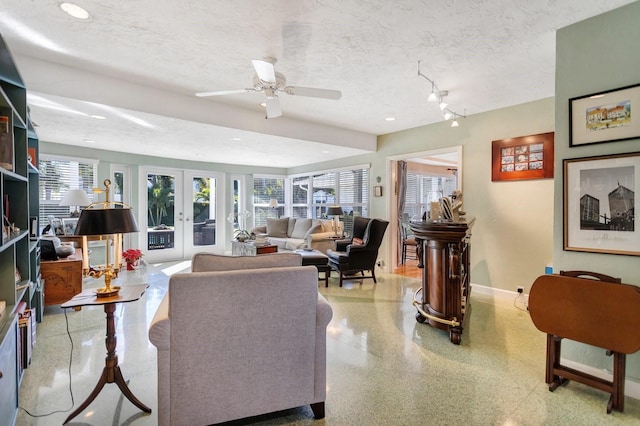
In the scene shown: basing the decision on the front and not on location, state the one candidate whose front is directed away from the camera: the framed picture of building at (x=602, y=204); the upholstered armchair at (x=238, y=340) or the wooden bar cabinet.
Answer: the upholstered armchair

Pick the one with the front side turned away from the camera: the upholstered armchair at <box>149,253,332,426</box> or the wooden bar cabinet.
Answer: the upholstered armchair

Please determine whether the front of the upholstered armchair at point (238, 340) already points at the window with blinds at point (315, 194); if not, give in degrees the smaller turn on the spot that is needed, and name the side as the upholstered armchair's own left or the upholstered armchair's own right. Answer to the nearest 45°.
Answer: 0° — it already faces it

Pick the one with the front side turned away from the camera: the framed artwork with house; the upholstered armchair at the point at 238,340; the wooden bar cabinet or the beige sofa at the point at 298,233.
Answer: the upholstered armchair

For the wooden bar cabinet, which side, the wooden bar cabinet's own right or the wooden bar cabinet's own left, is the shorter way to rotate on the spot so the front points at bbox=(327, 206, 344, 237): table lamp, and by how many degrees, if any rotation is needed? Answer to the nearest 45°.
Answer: approximately 90° to the wooden bar cabinet's own right

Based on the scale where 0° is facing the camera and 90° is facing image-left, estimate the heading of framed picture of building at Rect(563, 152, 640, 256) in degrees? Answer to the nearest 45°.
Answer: approximately 45°

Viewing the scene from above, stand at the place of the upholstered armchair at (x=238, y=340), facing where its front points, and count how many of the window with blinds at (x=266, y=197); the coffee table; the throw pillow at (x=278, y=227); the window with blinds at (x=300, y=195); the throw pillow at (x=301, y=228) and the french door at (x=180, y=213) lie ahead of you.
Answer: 6

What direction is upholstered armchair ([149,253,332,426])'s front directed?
away from the camera

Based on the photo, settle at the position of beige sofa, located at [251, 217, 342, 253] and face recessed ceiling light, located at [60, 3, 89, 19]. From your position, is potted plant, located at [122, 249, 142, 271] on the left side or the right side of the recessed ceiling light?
right

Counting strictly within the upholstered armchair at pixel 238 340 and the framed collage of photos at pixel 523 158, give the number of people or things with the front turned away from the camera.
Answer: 1

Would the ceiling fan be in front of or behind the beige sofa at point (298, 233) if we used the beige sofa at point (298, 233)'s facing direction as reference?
in front

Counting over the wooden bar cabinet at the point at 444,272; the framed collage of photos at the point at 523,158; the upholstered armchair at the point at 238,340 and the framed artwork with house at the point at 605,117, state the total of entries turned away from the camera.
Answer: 1

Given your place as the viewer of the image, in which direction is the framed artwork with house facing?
facing the viewer and to the left of the viewer
